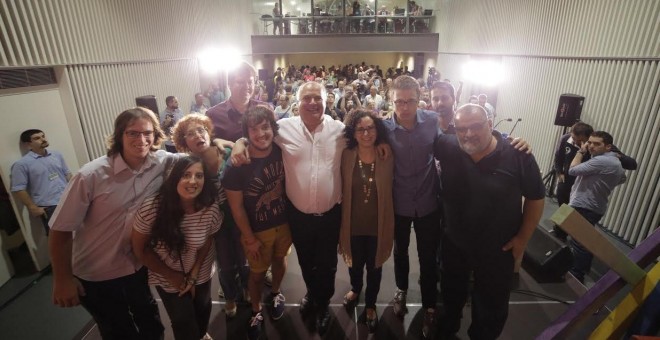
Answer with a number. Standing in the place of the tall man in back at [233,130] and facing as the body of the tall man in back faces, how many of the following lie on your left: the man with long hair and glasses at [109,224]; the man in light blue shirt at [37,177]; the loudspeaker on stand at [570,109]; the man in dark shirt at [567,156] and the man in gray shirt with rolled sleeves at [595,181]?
3

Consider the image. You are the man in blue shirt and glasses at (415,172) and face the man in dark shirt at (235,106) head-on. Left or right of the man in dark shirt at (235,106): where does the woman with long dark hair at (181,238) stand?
left

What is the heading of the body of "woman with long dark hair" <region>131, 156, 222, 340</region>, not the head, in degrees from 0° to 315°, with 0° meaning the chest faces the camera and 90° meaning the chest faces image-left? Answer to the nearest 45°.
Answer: approximately 0°

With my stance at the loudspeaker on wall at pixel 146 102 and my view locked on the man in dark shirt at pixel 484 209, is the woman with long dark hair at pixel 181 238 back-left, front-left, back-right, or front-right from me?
front-right

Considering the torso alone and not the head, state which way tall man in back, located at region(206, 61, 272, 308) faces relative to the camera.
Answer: toward the camera

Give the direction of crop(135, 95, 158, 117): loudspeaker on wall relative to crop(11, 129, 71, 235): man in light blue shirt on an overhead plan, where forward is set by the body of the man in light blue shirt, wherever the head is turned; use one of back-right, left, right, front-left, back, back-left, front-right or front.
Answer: left

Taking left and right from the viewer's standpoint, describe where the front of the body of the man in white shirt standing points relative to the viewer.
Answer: facing the viewer

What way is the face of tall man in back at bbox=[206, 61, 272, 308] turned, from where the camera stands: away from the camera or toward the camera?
toward the camera

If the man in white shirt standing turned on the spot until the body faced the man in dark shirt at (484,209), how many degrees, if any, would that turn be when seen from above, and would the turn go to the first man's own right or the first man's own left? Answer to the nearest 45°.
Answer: approximately 90° to the first man's own left

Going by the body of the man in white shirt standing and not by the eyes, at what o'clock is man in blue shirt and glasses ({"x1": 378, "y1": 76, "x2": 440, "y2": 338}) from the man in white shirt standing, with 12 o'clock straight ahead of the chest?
The man in blue shirt and glasses is roughly at 9 o'clock from the man in white shirt standing.

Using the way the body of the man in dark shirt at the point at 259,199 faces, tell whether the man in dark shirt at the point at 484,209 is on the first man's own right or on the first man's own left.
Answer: on the first man's own left

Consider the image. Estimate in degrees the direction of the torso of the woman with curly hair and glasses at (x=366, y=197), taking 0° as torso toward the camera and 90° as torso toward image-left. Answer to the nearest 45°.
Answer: approximately 0°

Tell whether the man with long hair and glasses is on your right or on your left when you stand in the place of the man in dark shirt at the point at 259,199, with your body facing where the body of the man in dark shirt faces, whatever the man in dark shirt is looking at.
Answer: on your right
